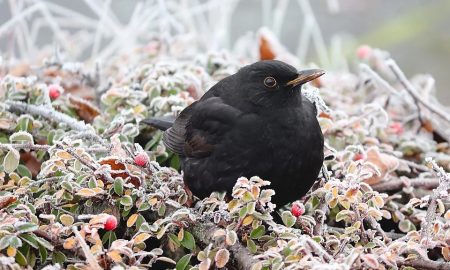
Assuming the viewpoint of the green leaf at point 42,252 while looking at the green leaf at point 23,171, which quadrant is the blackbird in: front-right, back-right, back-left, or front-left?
front-right

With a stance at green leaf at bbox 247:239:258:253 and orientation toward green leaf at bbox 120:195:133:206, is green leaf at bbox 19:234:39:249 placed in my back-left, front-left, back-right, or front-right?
front-left

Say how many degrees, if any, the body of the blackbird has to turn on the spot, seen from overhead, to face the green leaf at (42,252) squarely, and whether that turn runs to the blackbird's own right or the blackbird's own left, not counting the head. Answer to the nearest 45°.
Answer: approximately 90° to the blackbird's own right

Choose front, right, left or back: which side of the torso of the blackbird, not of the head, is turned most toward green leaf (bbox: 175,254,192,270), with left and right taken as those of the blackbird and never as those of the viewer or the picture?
right

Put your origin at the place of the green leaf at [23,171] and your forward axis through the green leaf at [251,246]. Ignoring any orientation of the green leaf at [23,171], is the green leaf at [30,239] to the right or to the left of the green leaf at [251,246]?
right

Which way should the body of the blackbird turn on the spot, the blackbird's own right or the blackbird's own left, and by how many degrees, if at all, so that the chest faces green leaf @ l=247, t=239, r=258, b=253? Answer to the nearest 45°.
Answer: approximately 45° to the blackbird's own right

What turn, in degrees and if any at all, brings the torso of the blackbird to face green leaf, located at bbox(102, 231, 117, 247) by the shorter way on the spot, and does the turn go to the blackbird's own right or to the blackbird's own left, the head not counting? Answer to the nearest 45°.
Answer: approximately 90° to the blackbird's own right

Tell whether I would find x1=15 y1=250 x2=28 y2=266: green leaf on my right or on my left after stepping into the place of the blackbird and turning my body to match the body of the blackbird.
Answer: on my right

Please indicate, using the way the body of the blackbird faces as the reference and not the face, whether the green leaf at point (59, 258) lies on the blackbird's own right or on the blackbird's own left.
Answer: on the blackbird's own right

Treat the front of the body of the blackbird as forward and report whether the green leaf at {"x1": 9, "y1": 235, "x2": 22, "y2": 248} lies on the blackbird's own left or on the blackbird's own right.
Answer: on the blackbird's own right

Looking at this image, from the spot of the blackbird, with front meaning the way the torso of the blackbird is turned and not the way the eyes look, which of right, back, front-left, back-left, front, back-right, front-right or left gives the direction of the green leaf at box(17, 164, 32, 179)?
back-right

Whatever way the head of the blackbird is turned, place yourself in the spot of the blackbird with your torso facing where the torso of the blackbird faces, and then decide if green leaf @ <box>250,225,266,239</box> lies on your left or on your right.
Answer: on your right

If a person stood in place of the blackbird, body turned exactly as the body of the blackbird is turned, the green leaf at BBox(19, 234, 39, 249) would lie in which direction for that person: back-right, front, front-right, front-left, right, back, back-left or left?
right
